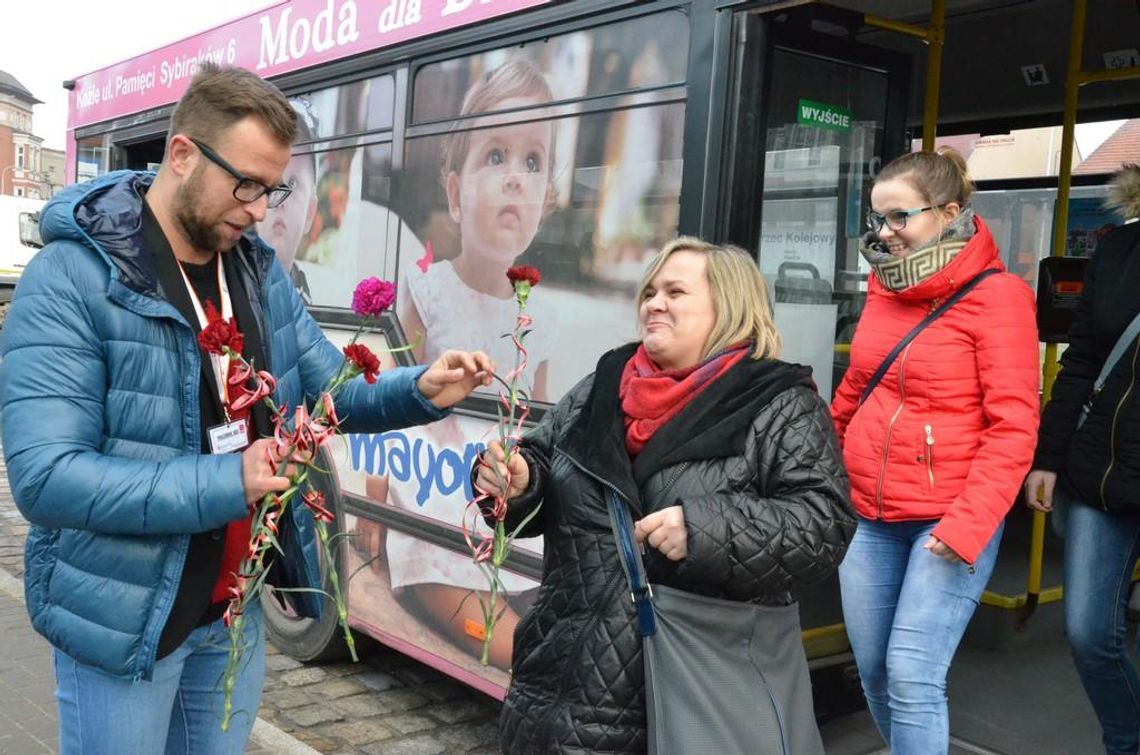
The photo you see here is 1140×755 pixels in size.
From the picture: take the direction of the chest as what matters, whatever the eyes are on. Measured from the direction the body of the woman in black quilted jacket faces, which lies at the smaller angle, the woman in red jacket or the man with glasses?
the man with glasses

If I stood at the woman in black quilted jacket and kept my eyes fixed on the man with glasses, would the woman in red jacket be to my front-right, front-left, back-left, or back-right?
back-right

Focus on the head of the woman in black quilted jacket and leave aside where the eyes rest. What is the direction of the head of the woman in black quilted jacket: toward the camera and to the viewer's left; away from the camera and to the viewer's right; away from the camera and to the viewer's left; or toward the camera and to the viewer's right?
toward the camera and to the viewer's left

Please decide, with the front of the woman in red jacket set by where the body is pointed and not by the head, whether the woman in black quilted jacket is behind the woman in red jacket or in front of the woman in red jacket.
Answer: in front

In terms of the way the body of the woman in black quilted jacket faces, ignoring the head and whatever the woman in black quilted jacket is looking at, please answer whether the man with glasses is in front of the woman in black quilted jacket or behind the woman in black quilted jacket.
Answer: in front

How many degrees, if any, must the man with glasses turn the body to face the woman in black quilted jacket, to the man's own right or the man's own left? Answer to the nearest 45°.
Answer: approximately 45° to the man's own left

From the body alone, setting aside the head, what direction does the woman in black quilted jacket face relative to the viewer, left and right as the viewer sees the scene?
facing the viewer and to the left of the viewer

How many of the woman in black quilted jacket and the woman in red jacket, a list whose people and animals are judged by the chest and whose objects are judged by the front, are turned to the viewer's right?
0

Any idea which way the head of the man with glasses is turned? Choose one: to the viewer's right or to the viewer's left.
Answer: to the viewer's right

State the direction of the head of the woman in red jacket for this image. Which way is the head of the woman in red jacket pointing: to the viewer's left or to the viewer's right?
to the viewer's left

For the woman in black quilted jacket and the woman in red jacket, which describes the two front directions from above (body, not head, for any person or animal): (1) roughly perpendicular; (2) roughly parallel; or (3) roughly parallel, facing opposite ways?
roughly parallel

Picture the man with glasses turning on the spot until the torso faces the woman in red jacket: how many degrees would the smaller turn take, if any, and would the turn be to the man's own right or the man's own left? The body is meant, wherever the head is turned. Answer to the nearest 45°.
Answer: approximately 45° to the man's own left
